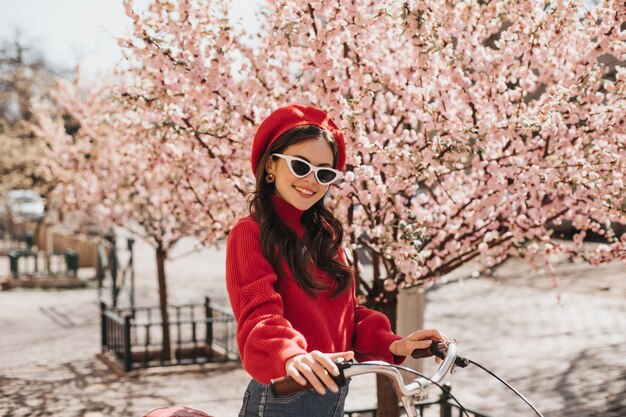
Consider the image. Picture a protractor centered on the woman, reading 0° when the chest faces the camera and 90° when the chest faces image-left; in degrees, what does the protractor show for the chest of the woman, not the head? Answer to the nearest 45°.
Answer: approximately 315°

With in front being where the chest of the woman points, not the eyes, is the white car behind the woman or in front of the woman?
behind
